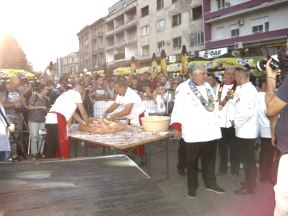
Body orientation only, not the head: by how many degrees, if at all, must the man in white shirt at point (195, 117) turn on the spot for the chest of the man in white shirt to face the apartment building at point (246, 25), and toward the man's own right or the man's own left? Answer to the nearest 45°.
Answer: approximately 135° to the man's own left

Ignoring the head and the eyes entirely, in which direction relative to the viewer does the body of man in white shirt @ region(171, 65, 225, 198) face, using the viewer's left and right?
facing the viewer and to the right of the viewer

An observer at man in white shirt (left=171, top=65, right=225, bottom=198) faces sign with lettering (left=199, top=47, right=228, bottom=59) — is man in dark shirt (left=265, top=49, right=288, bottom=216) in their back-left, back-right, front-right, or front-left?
back-right

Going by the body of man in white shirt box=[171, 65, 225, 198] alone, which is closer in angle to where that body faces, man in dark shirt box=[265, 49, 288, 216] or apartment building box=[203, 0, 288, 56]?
the man in dark shirt

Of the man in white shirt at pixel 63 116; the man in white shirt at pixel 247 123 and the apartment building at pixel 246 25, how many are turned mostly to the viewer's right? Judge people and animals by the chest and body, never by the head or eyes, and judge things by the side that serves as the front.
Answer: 1

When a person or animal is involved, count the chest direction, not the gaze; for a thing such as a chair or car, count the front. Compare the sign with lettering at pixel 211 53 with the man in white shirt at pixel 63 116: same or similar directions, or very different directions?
very different directions

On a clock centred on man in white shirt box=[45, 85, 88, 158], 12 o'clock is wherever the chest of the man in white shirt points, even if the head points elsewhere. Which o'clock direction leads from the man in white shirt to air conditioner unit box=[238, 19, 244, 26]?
The air conditioner unit is roughly at 10 o'clock from the man in white shirt.

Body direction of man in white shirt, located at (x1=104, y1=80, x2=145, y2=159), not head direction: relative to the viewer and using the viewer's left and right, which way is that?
facing the viewer and to the left of the viewer

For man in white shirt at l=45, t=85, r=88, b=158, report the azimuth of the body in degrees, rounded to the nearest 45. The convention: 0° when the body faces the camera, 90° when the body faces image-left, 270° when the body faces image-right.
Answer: approximately 270°

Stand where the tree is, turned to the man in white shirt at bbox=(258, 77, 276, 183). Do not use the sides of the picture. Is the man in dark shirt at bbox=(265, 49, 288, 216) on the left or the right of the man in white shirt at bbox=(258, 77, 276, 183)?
right

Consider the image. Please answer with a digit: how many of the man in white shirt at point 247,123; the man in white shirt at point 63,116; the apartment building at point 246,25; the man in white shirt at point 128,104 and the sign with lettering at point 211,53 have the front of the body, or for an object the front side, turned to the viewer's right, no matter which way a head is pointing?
1

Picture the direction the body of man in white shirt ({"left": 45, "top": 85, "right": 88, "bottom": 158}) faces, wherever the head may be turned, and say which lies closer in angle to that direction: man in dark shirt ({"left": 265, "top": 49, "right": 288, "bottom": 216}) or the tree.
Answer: the man in dark shirt
